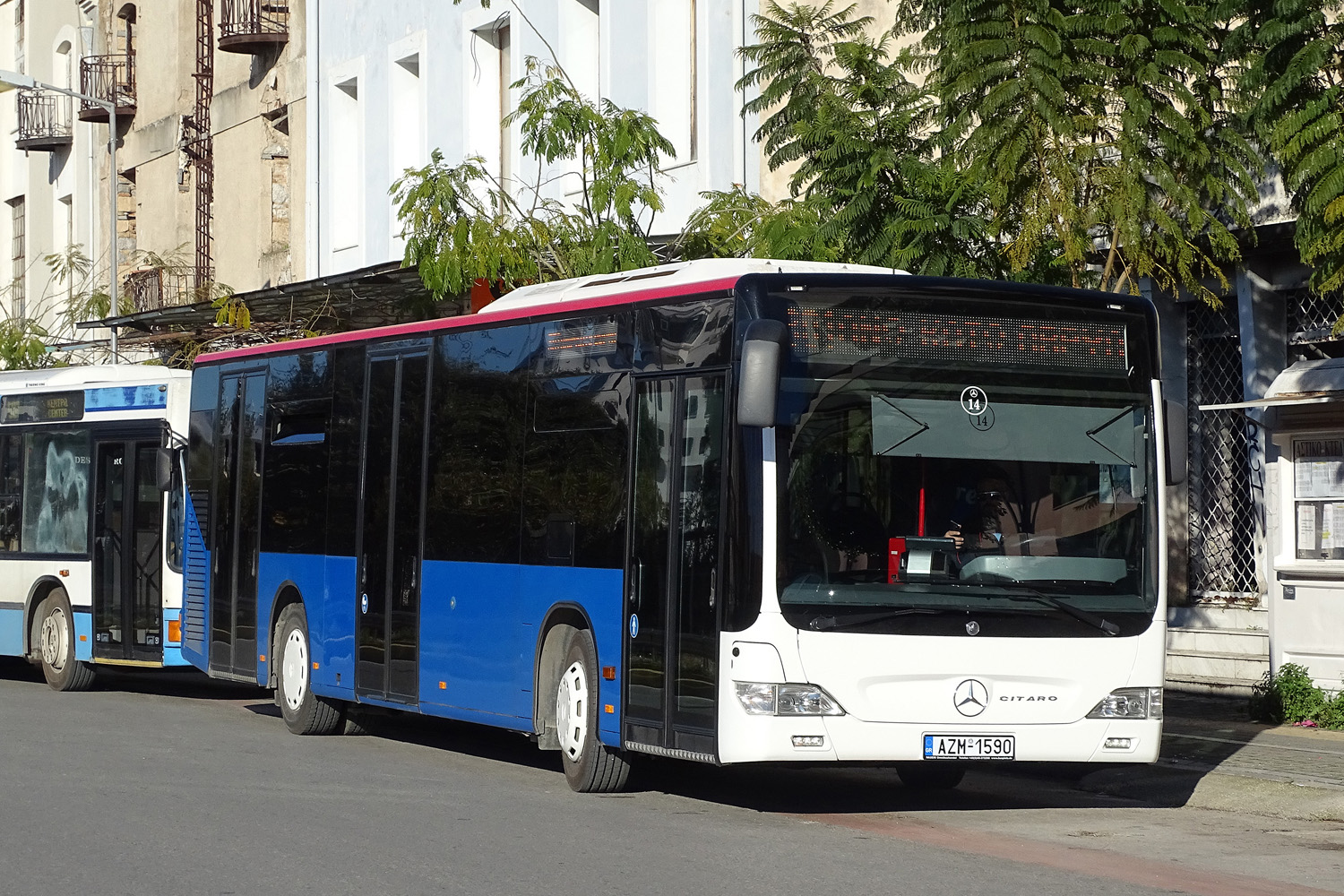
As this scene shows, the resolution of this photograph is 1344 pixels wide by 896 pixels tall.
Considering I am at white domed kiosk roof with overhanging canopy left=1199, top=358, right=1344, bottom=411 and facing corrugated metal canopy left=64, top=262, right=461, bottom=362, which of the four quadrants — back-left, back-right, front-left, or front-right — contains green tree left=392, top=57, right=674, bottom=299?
front-left

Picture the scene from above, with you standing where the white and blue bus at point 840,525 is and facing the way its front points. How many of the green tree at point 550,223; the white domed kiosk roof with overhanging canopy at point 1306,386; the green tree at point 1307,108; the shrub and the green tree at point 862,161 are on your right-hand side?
0

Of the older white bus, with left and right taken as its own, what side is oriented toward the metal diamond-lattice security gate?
front

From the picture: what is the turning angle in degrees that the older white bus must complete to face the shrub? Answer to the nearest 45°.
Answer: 0° — it already faces it

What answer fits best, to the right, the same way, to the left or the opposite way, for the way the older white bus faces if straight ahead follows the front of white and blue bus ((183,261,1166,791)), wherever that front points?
the same way

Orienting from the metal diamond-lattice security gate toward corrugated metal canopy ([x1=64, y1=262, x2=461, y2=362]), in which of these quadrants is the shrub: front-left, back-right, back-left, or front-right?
back-left

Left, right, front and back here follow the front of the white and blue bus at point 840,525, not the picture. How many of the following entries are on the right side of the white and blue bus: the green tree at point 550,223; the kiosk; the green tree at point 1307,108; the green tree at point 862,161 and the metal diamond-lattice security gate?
0

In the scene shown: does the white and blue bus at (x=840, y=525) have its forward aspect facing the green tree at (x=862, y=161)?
no

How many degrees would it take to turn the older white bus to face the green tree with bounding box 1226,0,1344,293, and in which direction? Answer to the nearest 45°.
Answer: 0° — it already faces it

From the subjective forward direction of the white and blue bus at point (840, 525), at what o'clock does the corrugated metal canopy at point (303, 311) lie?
The corrugated metal canopy is roughly at 7 o'clock from the white and blue bus.

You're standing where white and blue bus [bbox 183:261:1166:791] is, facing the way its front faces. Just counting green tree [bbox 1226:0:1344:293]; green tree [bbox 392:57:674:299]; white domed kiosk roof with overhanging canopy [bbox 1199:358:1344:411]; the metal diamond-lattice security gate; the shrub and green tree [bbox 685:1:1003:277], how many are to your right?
0

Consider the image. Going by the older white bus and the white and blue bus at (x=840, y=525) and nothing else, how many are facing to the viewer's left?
0

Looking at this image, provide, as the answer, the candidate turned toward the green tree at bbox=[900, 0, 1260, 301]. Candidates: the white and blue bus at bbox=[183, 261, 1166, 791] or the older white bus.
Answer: the older white bus

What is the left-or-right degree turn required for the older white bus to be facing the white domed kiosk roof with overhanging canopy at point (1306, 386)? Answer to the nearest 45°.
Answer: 0° — it already faces it

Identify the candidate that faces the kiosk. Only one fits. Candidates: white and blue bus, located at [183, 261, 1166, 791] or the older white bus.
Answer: the older white bus

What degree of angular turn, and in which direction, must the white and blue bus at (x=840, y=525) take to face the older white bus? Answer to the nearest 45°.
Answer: approximately 180°

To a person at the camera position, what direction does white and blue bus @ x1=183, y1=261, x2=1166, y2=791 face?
facing the viewer and to the right of the viewer

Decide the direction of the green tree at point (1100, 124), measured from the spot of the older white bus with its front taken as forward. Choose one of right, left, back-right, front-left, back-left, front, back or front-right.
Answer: front
